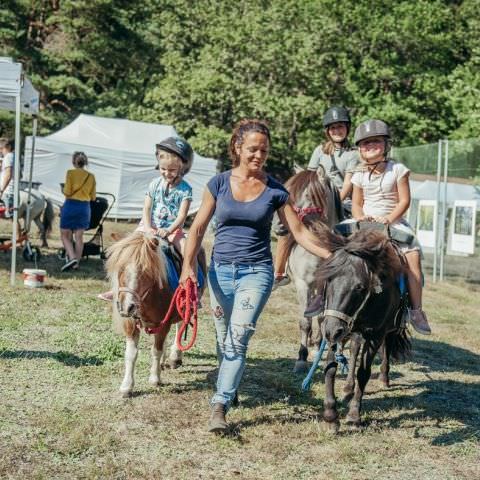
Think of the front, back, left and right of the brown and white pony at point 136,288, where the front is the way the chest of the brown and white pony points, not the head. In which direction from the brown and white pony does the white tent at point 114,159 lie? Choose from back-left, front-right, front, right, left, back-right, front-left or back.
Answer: back-right

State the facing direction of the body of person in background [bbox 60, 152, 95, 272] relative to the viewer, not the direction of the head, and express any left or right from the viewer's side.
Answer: facing away from the viewer

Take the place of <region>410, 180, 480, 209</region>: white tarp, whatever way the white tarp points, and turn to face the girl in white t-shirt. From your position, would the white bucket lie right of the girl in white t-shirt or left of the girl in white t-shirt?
right

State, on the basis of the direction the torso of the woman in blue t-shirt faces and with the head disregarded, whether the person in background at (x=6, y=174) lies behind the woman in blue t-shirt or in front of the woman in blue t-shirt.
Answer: behind

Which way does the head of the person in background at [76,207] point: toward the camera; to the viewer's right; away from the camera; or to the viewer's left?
away from the camera
